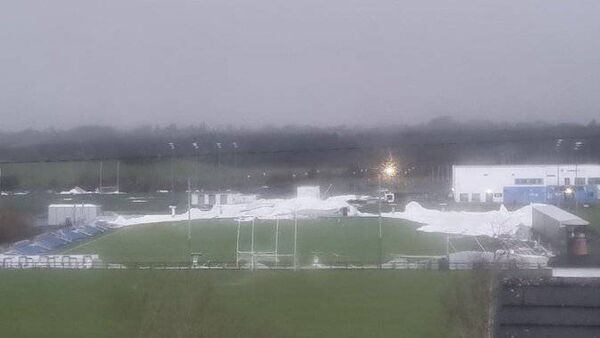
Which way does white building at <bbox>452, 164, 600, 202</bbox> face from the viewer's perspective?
toward the camera

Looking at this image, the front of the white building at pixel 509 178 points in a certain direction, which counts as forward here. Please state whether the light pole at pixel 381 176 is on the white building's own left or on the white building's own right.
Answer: on the white building's own right

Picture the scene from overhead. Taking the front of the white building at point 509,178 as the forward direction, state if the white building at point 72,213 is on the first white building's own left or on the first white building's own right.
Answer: on the first white building's own right

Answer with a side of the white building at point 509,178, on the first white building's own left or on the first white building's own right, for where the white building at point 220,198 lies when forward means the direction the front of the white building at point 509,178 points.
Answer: on the first white building's own right

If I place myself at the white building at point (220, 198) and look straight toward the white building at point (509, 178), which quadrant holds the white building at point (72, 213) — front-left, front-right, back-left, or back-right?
back-right

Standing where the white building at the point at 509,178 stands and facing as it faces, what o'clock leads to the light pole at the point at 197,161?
The light pole is roughly at 2 o'clock from the white building.
